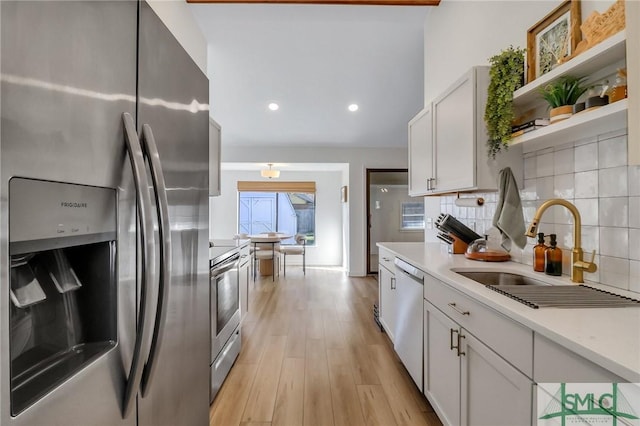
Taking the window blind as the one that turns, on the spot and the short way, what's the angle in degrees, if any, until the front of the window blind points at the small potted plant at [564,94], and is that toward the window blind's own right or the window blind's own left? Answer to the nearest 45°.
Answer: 0° — it already faces it

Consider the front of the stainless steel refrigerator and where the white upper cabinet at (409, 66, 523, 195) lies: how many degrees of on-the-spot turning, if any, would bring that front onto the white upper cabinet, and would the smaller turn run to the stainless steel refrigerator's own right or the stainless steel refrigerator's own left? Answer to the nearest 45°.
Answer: approximately 45° to the stainless steel refrigerator's own left

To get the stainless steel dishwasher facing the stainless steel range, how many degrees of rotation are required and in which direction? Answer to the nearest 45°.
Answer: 0° — it already faces it

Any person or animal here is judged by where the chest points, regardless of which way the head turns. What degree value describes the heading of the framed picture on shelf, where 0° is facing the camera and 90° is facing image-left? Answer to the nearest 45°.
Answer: approximately 45°

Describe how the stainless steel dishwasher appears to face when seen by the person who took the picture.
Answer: facing to the left of the viewer

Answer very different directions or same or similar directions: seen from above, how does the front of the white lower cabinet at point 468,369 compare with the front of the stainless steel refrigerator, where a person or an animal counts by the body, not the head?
very different directions

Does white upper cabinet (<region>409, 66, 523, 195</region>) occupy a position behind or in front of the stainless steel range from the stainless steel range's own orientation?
in front

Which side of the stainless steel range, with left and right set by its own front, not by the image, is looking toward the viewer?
right

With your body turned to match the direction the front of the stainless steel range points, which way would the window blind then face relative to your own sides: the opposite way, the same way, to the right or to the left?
to the right

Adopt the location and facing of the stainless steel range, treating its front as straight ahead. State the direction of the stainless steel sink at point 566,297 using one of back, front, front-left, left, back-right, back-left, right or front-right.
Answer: front-right

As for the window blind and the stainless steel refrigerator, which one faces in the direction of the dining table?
the window blind

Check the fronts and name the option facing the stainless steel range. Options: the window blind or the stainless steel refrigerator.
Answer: the window blind

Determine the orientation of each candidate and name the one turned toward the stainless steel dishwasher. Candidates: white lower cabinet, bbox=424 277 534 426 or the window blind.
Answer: the window blind

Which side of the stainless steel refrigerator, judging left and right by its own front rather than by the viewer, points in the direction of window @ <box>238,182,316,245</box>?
left
